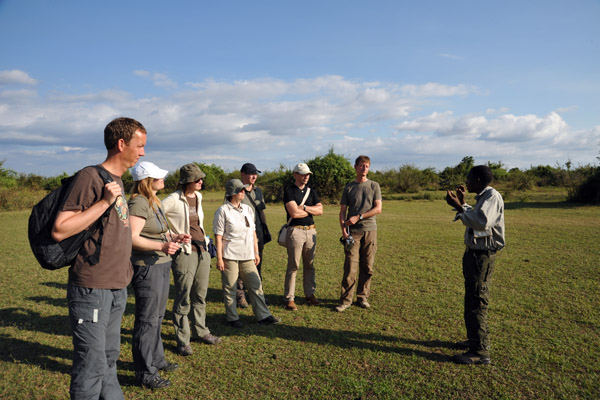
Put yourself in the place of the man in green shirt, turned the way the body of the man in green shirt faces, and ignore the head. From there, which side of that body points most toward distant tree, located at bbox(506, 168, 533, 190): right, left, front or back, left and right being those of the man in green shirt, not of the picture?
back

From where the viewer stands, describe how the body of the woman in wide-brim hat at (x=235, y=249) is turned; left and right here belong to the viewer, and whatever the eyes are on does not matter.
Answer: facing the viewer and to the right of the viewer

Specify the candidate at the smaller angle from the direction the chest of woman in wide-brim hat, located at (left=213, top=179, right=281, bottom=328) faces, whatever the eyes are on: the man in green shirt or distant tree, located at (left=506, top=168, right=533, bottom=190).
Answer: the man in green shirt

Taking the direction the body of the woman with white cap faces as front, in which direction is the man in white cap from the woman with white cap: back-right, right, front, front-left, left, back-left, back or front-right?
front-left

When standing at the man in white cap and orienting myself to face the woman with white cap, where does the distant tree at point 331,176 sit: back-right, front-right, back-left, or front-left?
back-right

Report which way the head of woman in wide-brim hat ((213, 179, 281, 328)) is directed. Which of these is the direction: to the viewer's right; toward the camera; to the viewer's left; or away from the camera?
to the viewer's right

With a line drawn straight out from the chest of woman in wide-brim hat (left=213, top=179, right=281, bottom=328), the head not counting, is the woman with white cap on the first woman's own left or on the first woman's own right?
on the first woman's own right

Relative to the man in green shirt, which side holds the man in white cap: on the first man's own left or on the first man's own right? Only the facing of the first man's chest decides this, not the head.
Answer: on the first man's own right

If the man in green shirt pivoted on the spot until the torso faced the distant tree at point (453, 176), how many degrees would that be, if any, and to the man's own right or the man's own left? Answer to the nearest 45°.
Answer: approximately 180°

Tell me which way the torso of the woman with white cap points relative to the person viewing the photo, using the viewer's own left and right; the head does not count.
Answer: facing to the right of the viewer

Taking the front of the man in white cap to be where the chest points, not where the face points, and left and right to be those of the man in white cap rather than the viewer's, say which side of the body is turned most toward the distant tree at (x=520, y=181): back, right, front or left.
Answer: left

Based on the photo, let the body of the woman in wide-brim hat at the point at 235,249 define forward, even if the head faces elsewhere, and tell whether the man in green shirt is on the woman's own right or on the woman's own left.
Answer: on the woman's own left

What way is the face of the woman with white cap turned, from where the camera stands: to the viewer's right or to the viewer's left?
to the viewer's right

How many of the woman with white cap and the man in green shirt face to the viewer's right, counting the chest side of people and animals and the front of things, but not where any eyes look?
1

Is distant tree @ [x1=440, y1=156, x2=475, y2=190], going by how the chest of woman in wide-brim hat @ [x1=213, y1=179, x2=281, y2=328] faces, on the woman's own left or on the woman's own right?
on the woman's own left

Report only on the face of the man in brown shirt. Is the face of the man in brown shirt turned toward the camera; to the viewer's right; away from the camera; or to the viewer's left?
to the viewer's right

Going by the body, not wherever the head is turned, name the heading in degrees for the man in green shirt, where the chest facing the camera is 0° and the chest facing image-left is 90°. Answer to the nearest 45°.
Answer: approximately 0°

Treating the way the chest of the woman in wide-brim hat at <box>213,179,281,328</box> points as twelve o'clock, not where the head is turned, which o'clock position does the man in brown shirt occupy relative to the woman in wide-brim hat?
The man in brown shirt is roughly at 2 o'clock from the woman in wide-brim hat.

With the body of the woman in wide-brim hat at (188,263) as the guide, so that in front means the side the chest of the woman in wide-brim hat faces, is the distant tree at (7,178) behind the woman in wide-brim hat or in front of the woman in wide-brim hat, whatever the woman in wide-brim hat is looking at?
behind
